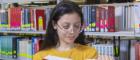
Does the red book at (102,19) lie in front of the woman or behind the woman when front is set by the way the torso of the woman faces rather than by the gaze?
behind

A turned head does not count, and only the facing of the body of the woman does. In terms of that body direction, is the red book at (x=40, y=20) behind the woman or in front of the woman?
behind

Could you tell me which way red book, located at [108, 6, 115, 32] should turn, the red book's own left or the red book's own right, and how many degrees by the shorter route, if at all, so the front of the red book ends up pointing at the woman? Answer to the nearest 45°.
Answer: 0° — it already faces them

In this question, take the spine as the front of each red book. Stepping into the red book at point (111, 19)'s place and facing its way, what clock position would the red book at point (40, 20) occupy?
the red book at point (40, 20) is roughly at 4 o'clock from the red book at point (111, 19).

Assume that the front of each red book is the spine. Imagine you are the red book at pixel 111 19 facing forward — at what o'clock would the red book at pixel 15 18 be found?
the red book at pixel 15 18 is roughly at 4 o'clock from the red book at pixel 111 19.

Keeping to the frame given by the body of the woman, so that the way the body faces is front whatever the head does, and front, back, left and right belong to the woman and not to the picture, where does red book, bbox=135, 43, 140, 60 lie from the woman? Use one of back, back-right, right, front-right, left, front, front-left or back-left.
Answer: back-left

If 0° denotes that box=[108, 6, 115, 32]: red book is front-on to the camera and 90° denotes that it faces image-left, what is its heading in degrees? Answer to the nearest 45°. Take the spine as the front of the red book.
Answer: approximately 0°

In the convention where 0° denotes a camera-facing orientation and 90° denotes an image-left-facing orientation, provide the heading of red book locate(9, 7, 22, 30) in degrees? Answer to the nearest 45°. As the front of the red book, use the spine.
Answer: approximately 0°

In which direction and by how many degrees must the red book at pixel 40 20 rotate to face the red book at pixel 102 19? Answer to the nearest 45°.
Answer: approximately 45° to its left

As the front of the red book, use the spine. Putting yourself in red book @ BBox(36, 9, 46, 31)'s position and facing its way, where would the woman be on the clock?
The woman is roughly at 12 o'clock from the red book.
